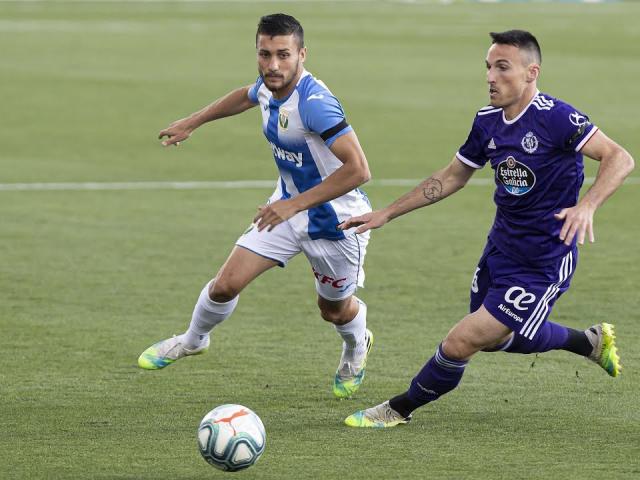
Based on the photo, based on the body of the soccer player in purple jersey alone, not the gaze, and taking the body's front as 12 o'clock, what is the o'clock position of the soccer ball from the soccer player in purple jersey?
The soccer ball is roughly at 12 o'clock from the soccer player in purple jersey.

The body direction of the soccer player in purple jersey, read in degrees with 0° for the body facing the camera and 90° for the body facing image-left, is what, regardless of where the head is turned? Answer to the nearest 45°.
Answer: approximately 45°

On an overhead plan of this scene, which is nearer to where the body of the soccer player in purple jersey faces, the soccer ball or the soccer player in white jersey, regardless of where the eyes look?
the soccer ball

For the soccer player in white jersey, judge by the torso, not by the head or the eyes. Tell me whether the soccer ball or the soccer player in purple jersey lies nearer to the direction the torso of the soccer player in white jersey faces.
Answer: the soccer ball
